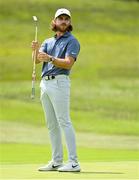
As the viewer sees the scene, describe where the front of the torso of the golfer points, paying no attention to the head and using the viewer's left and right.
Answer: facing the viewer and to the left of the viewer
